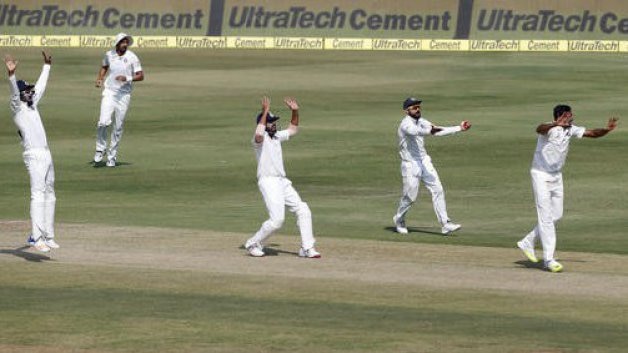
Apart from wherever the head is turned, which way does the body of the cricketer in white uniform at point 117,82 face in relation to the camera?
toward the camera

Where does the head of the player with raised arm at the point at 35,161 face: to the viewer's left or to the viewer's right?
to the viewer's right

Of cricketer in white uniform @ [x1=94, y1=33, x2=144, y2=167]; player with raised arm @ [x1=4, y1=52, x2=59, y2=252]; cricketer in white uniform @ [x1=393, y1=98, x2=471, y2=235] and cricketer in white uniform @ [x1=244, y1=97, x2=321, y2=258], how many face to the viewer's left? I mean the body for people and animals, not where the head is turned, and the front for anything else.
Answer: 0

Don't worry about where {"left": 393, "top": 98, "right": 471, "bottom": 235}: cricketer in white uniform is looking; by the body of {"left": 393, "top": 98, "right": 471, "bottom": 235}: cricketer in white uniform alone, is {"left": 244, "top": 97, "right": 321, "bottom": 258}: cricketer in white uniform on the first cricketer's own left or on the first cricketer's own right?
on the first cricketer's own right

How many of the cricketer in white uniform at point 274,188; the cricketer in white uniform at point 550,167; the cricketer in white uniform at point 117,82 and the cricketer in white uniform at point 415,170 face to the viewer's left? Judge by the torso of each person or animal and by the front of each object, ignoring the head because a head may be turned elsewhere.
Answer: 0

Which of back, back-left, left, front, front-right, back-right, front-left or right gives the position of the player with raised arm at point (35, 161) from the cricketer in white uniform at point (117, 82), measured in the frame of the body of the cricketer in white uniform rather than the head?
front

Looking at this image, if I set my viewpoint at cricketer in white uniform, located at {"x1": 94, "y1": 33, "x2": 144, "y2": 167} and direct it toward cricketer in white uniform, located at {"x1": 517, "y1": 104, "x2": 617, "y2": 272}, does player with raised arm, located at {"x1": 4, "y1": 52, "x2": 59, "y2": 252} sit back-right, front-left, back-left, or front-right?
front-right

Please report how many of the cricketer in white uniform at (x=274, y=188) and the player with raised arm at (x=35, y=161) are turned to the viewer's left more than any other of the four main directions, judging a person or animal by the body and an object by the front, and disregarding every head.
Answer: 0

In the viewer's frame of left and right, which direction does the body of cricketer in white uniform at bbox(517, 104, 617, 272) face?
facing the viewer and to the right of the viewer

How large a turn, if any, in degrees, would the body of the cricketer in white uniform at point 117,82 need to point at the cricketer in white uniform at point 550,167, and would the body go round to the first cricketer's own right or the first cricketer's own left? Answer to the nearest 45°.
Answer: approximately 45° to the first cricketer's own left

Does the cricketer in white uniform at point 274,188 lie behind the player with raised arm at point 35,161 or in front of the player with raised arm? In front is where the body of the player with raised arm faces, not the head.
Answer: in front
